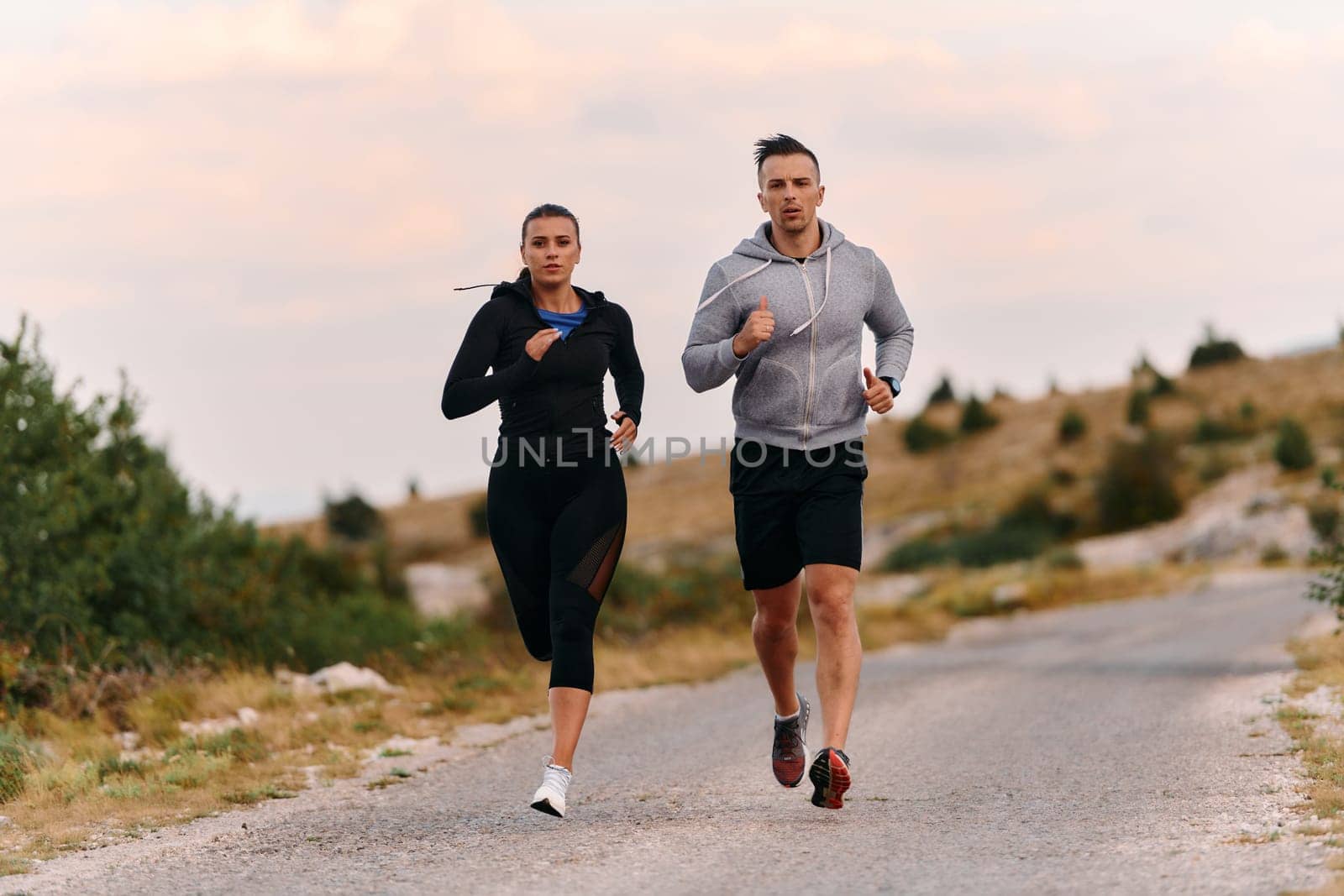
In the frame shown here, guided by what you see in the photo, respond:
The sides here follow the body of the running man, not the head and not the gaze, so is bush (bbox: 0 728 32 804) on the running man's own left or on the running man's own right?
on the running man's own right

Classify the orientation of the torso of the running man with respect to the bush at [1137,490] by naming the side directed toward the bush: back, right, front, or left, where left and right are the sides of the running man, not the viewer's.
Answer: back

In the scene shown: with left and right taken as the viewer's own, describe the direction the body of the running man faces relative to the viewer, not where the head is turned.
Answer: facing the viewer

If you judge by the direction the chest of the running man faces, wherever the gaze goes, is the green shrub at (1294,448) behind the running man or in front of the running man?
behind

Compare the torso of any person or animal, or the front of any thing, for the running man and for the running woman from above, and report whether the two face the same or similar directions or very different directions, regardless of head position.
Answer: same or similar directions

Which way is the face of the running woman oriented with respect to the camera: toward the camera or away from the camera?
toward the camera

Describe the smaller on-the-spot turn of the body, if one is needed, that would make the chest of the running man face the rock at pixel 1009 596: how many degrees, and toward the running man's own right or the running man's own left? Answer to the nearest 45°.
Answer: approximately 180°

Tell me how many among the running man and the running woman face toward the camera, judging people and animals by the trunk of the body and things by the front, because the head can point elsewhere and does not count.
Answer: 2

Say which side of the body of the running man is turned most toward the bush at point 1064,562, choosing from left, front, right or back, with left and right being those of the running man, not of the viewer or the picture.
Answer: back

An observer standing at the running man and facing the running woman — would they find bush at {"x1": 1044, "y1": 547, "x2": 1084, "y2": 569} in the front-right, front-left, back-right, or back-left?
back-right

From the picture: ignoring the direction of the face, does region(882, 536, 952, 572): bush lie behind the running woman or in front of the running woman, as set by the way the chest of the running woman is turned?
behind
